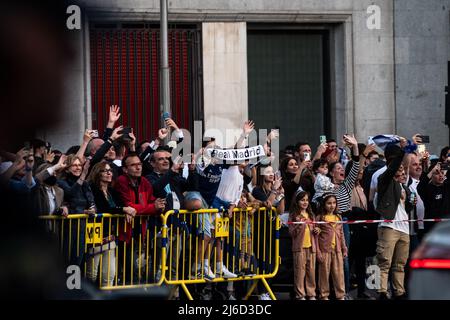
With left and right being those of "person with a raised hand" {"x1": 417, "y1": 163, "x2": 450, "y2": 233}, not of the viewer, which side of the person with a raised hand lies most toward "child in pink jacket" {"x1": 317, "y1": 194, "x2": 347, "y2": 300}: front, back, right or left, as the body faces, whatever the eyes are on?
right

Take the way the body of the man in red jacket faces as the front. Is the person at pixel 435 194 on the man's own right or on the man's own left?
on the man's own left

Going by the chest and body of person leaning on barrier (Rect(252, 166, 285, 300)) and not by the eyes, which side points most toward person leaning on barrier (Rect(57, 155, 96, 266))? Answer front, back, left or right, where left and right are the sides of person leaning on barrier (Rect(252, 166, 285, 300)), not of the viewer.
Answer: right

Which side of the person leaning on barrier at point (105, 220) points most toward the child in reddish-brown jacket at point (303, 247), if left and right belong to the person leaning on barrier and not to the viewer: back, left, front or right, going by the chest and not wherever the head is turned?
left

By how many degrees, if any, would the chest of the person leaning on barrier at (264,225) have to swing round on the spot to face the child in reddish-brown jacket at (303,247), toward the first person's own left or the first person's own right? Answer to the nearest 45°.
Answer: approximately 90° to the first person's own left

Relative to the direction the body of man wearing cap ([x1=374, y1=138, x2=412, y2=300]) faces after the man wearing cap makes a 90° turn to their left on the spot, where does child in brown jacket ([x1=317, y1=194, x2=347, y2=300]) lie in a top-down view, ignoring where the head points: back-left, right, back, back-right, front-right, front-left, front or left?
back

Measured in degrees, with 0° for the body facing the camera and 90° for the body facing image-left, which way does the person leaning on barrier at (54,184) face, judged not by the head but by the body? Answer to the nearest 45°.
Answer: approximately 315°

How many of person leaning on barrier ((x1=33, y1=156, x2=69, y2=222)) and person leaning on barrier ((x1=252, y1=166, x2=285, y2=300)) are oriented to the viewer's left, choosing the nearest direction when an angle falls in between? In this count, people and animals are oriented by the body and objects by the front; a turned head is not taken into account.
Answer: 0

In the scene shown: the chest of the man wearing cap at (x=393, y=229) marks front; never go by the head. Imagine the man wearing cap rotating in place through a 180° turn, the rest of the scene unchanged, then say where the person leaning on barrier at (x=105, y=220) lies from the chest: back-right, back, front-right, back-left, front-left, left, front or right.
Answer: left

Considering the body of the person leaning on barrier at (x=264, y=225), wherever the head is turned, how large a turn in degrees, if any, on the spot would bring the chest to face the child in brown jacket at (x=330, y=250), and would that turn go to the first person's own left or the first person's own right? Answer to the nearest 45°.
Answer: approximately 90° to the first person's own left

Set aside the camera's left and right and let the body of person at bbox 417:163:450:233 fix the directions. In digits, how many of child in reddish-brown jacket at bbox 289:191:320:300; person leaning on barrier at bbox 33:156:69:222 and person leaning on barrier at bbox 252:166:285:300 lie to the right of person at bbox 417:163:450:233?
3

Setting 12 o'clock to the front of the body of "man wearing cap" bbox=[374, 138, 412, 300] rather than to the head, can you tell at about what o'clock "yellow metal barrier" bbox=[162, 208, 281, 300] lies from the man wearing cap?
The yellow metal barrier is roughly at 3 o'clock from the man wearing cap.
